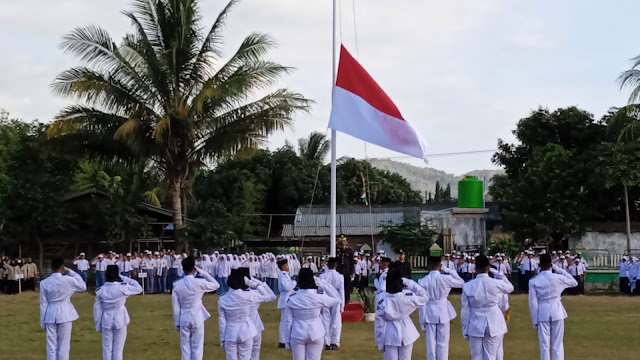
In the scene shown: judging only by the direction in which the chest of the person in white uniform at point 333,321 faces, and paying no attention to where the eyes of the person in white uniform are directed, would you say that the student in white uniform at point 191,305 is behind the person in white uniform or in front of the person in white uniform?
behind

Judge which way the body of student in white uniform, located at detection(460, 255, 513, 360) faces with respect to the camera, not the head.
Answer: away from the camera

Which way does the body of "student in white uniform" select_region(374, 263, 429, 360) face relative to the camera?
away from the camera

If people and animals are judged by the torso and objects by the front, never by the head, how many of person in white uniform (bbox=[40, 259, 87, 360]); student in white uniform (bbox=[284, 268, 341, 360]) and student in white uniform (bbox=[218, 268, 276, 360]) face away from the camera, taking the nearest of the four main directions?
3

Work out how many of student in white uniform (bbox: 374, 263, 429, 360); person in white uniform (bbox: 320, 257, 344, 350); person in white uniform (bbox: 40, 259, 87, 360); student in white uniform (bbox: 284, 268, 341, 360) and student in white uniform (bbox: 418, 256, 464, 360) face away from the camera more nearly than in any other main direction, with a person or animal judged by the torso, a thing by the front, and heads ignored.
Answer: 5

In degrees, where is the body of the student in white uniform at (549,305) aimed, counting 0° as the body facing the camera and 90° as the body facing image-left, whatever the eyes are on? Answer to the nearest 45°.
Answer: approximately 180°

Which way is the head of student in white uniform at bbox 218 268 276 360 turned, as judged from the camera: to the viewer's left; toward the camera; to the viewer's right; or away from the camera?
away from the camera

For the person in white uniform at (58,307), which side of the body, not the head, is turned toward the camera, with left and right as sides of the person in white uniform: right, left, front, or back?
back

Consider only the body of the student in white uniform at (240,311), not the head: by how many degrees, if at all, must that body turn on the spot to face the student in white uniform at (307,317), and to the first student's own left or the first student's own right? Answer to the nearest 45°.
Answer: approximately 135° to the first student's own right

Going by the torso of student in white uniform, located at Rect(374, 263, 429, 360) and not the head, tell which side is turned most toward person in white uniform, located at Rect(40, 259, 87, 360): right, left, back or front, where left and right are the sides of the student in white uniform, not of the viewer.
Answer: left

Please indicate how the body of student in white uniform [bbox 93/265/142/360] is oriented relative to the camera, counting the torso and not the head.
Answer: away from the camera

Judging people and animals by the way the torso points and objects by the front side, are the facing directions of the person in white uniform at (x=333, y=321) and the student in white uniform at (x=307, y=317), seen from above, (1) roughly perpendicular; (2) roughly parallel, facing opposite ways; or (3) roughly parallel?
roughly parallel

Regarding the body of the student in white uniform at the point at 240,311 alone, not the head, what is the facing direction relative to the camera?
away from the camera

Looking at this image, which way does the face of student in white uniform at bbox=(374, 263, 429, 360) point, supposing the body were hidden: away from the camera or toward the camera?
away from the camera

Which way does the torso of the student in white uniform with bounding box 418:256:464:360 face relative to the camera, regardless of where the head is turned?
away from the camera

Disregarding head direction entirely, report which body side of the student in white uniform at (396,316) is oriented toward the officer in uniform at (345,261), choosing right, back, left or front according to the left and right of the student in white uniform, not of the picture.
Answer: front

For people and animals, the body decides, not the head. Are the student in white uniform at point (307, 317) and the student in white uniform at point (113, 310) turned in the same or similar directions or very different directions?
same or similar directions

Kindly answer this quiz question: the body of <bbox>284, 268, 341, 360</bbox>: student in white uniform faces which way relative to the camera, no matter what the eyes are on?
away from the camera

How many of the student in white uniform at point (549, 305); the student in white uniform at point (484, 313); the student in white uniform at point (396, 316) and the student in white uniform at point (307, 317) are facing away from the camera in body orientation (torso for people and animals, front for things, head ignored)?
4

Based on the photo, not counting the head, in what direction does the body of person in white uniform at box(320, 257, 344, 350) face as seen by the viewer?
away from the camera

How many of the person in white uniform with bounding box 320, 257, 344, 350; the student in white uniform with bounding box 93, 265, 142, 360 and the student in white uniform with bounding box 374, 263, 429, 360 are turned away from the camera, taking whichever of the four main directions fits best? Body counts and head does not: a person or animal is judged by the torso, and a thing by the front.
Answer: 3
